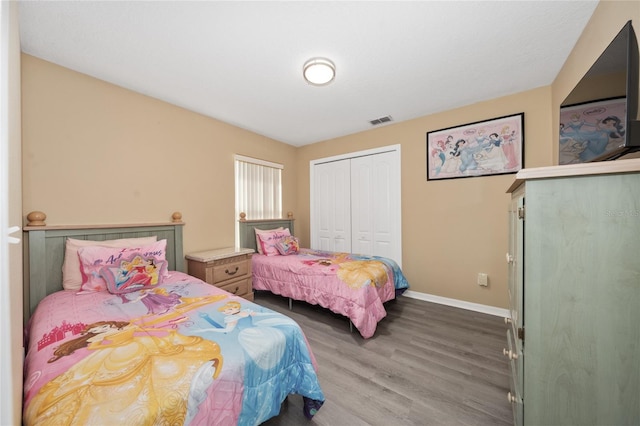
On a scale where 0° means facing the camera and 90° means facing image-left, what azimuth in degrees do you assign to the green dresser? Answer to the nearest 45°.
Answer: approximately 90°

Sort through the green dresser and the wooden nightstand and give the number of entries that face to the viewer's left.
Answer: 1

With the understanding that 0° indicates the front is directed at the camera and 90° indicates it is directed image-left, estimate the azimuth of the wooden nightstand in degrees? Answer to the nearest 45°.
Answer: approximately 315°

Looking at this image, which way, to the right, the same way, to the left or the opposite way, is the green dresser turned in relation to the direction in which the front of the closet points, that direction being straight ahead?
to the right

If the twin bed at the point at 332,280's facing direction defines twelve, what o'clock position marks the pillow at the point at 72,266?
The pillow is roughly at 4 o'clock from the twin bed.

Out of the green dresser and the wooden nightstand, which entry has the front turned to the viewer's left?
the green dresser
